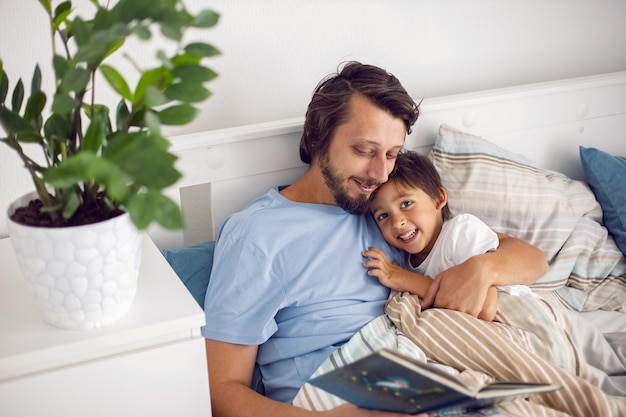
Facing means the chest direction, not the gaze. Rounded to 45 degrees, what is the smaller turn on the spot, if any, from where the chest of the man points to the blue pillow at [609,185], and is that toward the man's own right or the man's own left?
approximately 90° to the man's own left

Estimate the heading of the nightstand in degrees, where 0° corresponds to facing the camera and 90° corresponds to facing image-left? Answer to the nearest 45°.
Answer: approximately 315°

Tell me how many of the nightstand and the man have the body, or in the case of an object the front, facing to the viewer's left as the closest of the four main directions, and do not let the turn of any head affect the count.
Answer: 0

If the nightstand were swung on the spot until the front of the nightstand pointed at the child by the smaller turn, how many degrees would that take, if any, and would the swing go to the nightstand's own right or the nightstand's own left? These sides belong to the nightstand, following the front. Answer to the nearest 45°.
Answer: approximately 45° to the nightstand's own left

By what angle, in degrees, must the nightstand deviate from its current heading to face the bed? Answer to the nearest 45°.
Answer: approximately 45° to its left

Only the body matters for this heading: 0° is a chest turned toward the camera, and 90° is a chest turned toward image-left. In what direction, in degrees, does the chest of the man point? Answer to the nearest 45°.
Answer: approximately 315°

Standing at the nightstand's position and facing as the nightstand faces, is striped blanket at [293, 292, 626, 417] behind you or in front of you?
in front

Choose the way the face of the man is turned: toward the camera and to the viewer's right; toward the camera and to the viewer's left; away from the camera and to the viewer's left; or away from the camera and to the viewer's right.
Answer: toward the camera and to the viewer's right

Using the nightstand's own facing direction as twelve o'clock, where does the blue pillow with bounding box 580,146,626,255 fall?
The blue pillow is roughly at 10 o'clock from the nightstand.
